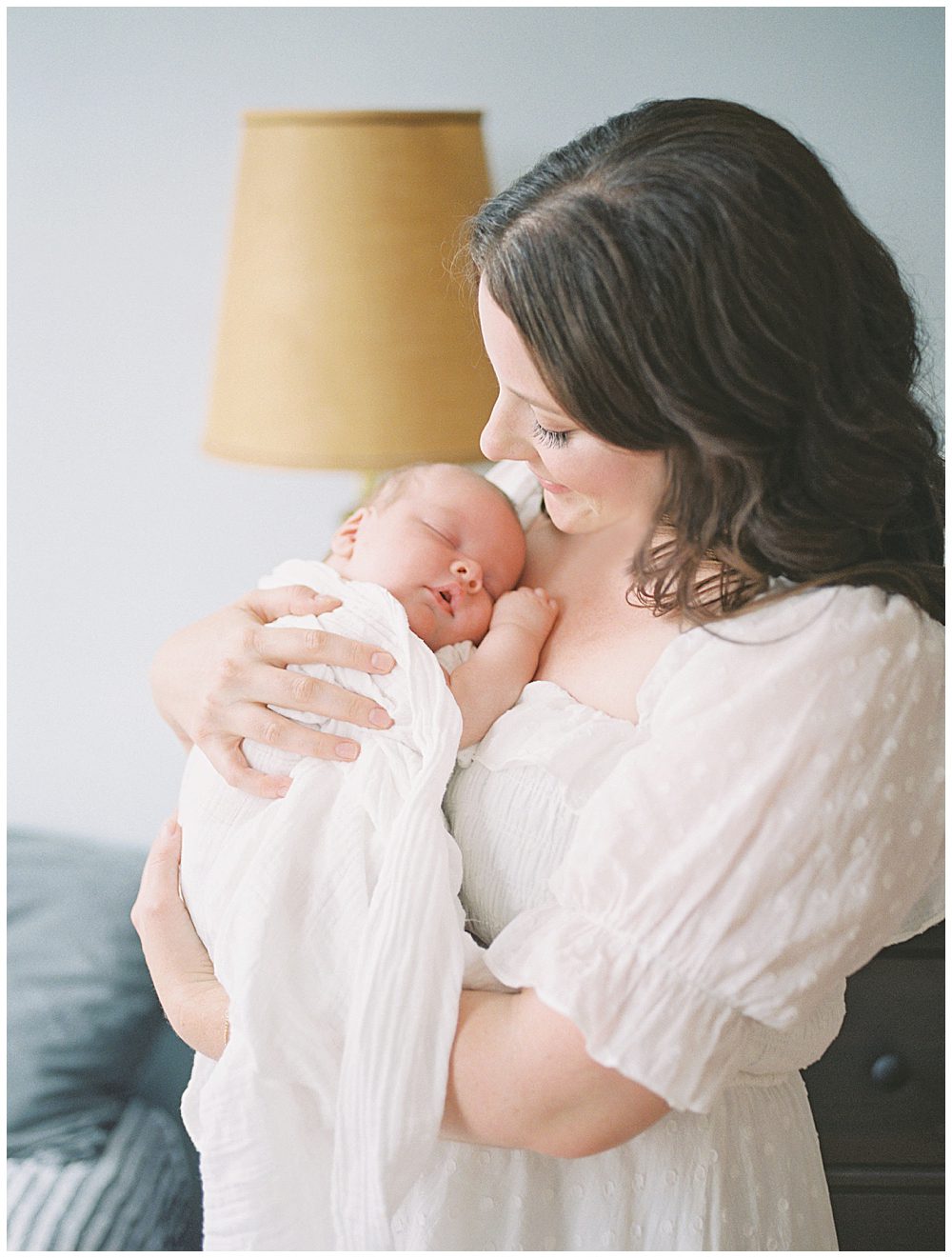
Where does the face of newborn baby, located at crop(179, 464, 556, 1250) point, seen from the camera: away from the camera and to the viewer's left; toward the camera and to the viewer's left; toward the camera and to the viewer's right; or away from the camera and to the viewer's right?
toward the camera and to the viewer's right

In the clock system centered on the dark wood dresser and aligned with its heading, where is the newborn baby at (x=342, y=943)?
The newborn baby is roughly at 1 o'clock from the dark wood dresser.

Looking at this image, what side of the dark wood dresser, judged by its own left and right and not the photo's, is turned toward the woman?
front

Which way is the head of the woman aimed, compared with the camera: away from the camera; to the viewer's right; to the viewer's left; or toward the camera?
to the viewer's left

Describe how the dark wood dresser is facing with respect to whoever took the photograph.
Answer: facing the viewer
